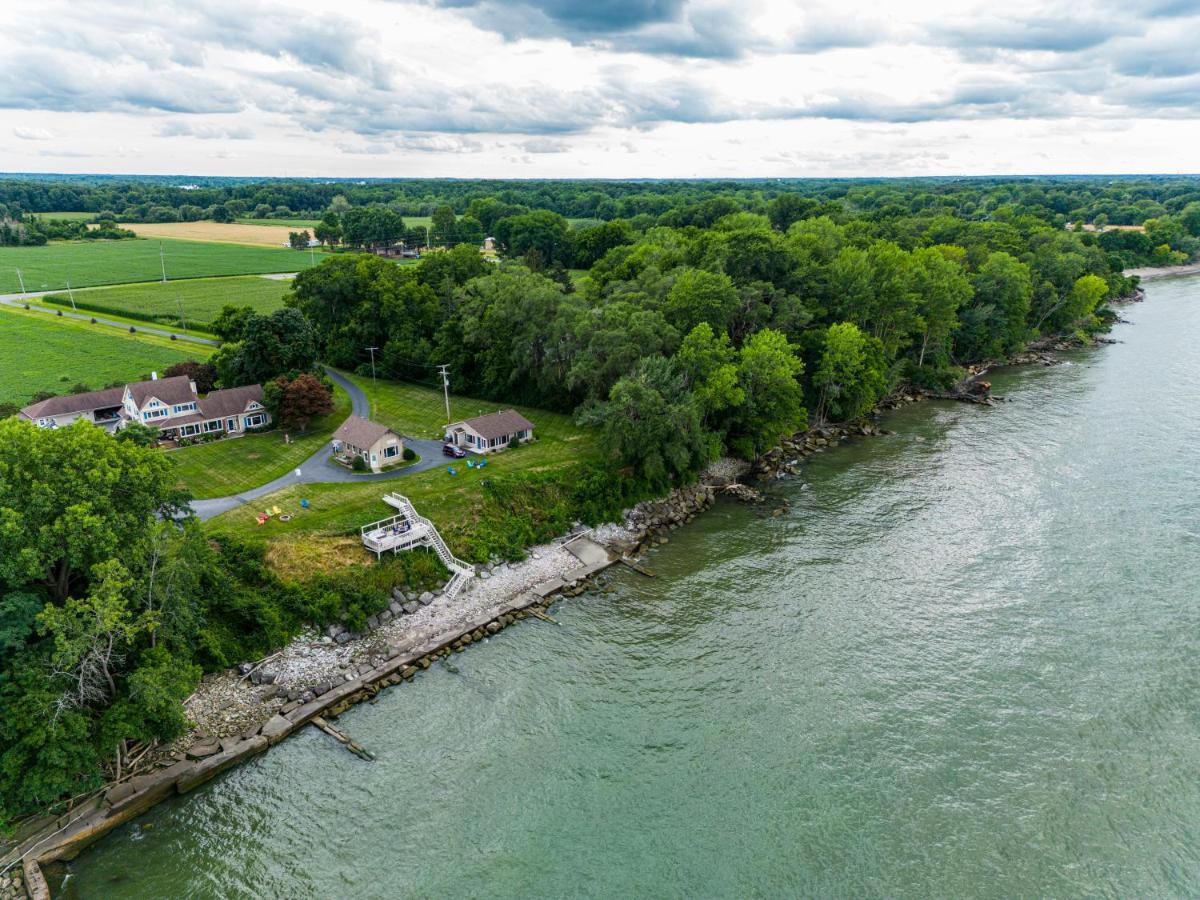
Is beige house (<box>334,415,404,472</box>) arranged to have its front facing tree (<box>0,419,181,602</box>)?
no

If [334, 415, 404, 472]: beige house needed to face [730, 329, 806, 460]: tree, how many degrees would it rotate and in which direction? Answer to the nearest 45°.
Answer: approximately 45° to its left

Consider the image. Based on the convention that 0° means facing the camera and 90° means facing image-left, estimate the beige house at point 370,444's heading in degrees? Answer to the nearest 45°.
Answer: approximately 315°

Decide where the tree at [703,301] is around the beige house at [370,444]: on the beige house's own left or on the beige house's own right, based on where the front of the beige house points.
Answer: on the beige house's own left

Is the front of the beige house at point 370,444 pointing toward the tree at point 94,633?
no

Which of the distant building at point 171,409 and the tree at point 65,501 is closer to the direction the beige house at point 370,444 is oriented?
the tree

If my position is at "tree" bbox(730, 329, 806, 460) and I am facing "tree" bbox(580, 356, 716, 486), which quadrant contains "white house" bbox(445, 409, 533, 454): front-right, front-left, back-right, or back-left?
front-right

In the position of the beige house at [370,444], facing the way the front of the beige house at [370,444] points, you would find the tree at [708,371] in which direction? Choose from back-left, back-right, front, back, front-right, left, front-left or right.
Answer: front-left

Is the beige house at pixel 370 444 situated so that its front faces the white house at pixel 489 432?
no

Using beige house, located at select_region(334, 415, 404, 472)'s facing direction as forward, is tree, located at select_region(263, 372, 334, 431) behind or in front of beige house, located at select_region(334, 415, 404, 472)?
behind

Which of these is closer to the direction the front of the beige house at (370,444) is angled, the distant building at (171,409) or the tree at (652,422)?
the tree

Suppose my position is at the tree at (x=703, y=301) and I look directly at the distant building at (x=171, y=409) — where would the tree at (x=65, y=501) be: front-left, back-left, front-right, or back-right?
front-left
